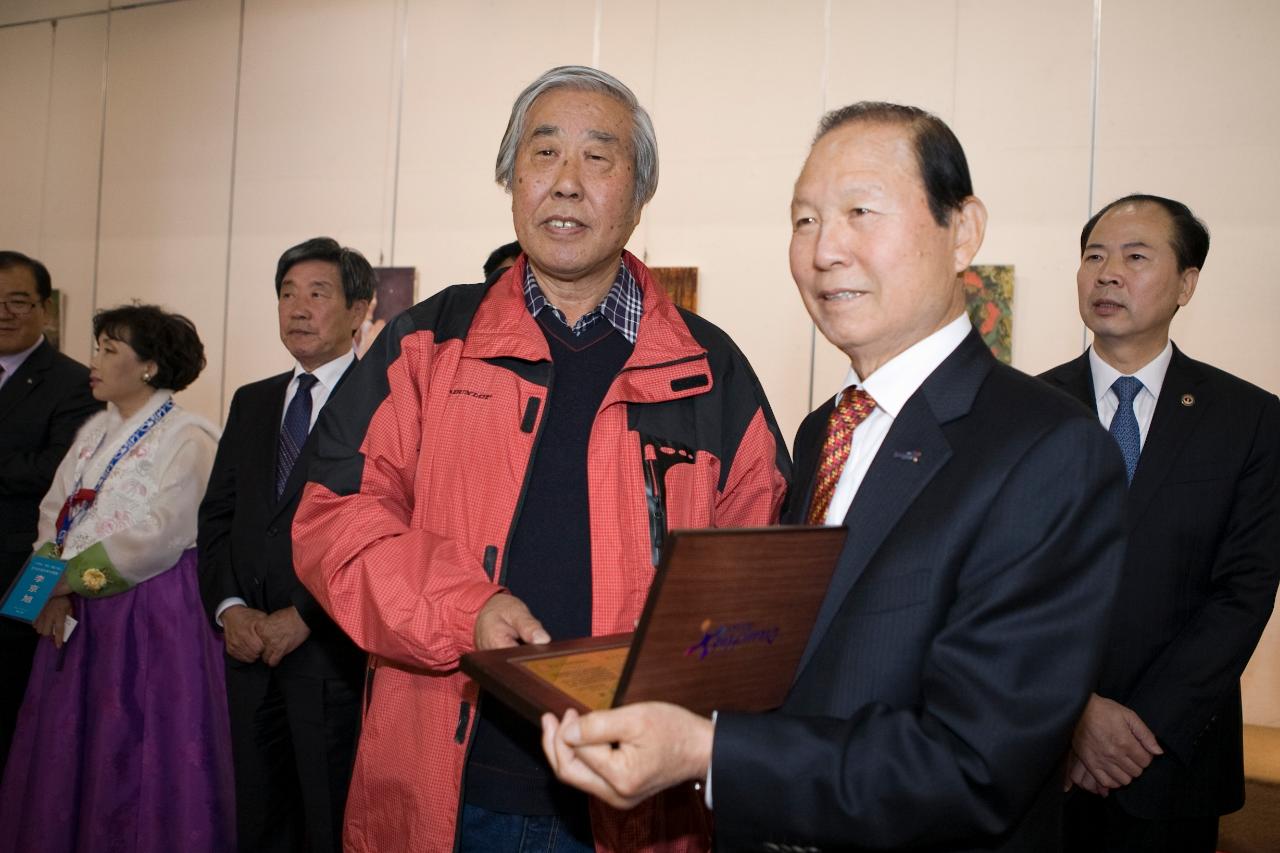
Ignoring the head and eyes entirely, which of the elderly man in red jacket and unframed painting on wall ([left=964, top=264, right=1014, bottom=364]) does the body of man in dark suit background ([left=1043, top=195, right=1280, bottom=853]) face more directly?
the elderly man in red jacket

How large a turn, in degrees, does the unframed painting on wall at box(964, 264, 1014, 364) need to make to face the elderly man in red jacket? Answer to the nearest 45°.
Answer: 0° — it already faces them

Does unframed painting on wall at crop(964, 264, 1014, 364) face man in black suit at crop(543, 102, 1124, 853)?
yes

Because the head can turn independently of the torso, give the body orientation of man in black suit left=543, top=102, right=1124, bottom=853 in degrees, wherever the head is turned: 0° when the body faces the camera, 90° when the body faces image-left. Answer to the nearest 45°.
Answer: approximately 45°

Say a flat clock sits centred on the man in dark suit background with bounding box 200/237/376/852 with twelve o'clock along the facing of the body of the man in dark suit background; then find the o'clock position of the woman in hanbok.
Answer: The woman in hanbok is roughly at 3 o'clock from the man in dark suit background.

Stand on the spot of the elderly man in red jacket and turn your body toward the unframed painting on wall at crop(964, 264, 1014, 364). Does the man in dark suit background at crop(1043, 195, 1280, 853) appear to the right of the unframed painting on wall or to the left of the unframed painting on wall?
right

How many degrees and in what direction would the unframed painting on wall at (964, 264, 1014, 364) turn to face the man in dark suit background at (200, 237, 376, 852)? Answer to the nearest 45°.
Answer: approximately 45° to its right

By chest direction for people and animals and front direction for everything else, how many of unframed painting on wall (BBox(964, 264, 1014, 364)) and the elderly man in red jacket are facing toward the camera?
2

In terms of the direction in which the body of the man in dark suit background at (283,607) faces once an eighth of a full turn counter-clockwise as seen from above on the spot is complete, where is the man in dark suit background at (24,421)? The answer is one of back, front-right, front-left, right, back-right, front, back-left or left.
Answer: back-right

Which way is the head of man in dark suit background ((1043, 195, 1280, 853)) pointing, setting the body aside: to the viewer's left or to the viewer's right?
to the viewer's left

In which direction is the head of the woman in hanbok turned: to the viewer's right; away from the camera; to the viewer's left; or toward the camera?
to the viewer's left

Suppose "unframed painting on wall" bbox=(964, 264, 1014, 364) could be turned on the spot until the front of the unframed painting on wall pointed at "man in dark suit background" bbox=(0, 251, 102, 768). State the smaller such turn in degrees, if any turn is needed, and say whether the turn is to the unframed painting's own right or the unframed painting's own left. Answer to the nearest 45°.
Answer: approximately 45° to the unframed painting's own right

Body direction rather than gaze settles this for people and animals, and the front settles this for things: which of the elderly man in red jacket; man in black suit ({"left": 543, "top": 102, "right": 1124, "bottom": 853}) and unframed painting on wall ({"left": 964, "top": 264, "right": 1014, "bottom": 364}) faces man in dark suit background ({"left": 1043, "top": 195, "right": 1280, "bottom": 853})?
the unframed painting on wall

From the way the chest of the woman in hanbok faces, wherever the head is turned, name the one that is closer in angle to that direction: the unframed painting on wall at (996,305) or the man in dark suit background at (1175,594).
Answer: the man in dark suit background

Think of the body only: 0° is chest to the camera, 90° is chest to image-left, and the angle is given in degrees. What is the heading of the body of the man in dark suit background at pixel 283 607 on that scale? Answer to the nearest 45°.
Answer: approximately 45°
